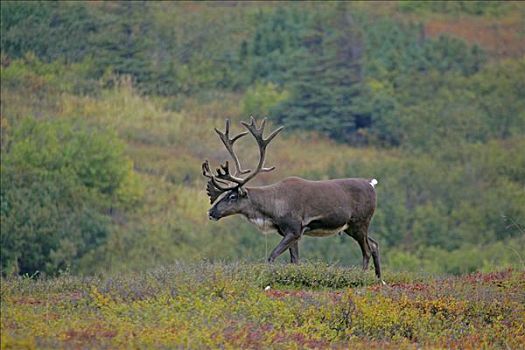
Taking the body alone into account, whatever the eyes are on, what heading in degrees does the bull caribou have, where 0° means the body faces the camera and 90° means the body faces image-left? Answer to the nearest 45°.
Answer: approximately 90°
